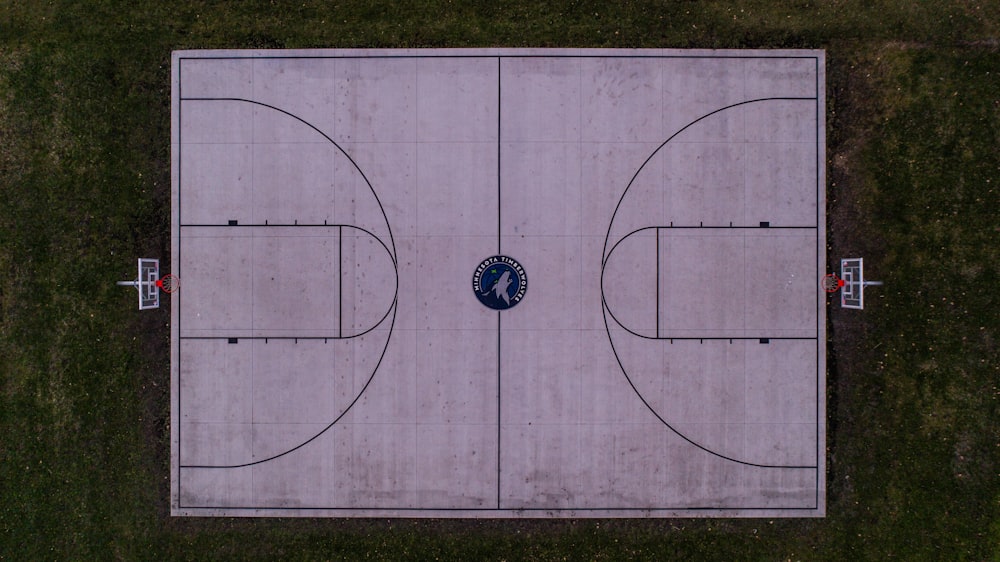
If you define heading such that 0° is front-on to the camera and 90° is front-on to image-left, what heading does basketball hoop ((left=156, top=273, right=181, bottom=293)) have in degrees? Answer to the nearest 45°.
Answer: approximately 270°

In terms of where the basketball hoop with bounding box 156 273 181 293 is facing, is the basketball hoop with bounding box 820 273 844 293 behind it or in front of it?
in front

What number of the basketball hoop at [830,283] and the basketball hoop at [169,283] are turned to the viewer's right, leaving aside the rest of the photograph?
1

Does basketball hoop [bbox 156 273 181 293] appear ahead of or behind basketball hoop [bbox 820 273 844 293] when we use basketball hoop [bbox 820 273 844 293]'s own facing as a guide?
ahead

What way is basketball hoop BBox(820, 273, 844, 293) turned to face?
to the viewer's left
